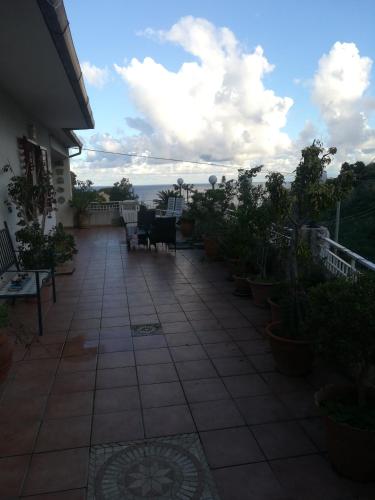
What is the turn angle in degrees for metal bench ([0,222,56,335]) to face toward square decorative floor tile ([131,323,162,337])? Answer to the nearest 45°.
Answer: approximately 45° to its right

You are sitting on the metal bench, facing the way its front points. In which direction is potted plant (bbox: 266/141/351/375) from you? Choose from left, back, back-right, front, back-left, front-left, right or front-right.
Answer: front-right

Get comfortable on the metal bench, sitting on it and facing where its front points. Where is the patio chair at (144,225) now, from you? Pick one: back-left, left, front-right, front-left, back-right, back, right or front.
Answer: front-left

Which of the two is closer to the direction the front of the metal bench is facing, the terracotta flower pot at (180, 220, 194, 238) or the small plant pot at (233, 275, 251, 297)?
the small plant pot

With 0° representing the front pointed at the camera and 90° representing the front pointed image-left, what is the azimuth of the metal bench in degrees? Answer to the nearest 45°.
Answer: approximately 270°

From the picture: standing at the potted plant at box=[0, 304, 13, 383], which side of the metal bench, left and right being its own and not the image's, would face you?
right

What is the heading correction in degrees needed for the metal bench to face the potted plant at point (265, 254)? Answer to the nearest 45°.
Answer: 0° — it already faces it

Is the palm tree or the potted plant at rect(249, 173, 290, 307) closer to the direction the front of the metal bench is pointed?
the potted plant

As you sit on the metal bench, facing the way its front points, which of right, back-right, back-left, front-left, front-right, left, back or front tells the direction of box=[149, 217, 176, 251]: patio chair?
front-left

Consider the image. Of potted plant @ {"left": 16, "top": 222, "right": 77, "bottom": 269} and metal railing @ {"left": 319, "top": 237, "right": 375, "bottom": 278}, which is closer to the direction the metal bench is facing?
the metal railing

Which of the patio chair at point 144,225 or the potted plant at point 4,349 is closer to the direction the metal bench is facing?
the patio chair

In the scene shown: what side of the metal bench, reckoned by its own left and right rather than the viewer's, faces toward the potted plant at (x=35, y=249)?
left

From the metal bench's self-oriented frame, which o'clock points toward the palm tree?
The palm tree is roughly at 10 o'clock from the metal bench.

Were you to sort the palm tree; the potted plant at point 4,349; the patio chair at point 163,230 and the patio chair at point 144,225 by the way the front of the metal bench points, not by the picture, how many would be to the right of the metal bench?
1
